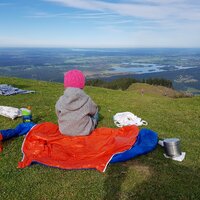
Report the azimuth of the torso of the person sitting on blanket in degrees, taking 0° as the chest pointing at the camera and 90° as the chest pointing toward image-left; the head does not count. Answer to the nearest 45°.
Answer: approximately 180°

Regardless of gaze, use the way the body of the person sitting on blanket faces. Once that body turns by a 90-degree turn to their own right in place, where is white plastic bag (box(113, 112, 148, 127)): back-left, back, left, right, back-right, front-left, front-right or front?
front-left

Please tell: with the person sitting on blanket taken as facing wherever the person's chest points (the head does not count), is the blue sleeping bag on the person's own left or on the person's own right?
on the person's own right

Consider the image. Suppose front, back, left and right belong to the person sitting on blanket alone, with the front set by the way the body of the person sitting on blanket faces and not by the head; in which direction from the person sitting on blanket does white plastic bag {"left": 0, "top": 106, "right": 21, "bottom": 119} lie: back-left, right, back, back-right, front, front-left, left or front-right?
front-left

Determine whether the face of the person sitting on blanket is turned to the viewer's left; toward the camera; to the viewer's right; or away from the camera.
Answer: away from the camera

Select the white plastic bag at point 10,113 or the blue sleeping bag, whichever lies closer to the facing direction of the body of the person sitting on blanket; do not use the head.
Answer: the white plastic bag

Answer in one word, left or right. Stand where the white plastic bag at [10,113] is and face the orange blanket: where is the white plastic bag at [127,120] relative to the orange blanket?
left
